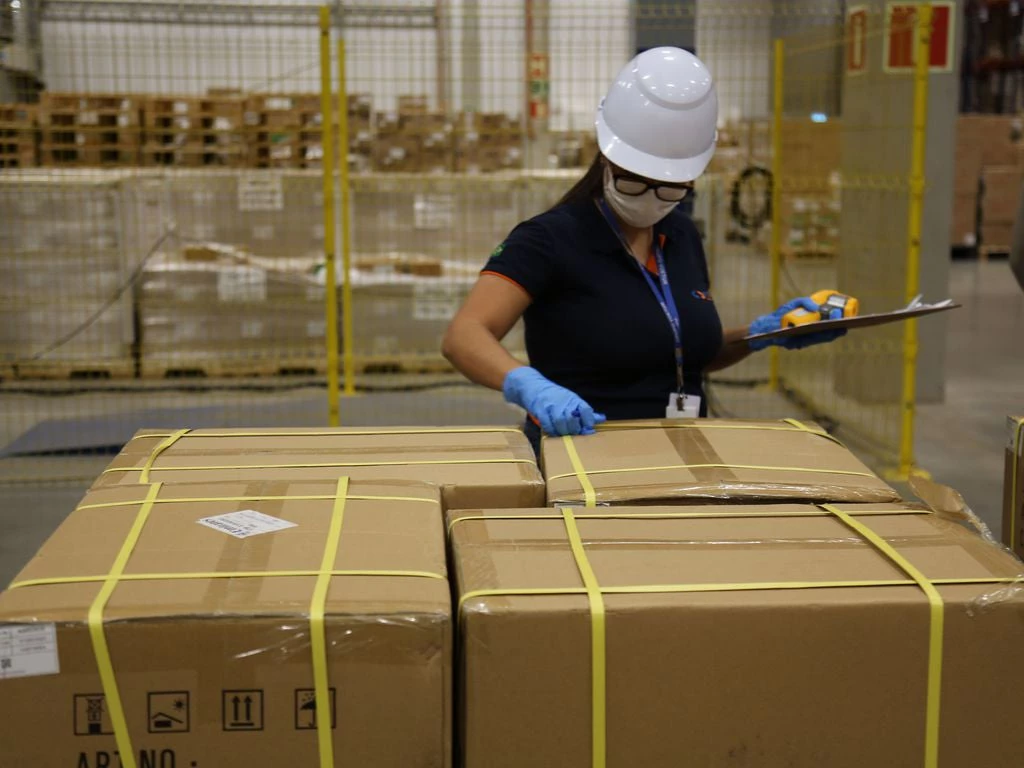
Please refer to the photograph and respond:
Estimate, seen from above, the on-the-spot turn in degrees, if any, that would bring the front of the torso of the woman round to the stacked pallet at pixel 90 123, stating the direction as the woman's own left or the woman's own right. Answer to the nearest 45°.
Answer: approximately 180°

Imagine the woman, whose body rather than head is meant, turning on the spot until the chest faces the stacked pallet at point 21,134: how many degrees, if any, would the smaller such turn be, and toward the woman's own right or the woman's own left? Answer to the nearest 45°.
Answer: approximately 180°

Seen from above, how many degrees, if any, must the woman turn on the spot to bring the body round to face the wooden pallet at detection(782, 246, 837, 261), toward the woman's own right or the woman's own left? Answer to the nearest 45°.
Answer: approximately 135° to the woman's own left

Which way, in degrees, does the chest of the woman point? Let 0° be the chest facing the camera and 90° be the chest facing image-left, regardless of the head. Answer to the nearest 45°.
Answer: approximately 315°

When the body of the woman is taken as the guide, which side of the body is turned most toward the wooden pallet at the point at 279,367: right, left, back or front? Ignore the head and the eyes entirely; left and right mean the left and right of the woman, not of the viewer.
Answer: back

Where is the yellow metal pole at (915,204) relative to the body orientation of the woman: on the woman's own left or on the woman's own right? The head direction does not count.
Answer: on the woman's own left

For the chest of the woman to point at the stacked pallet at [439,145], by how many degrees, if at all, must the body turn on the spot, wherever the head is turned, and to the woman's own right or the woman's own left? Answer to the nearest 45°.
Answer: approximately 135° to the woman's own left

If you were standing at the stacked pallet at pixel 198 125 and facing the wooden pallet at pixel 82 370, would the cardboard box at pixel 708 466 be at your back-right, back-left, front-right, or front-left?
front-left

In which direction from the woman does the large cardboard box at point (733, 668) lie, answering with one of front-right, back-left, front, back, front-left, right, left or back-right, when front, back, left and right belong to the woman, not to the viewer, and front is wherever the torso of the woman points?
front-right

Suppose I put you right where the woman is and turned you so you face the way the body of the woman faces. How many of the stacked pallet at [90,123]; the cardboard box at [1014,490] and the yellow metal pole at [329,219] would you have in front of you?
1

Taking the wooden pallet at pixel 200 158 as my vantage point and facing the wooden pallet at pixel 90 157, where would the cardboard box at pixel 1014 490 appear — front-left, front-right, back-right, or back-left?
back-left

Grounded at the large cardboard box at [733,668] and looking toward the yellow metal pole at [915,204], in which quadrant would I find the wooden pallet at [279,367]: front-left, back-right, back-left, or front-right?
front-left
